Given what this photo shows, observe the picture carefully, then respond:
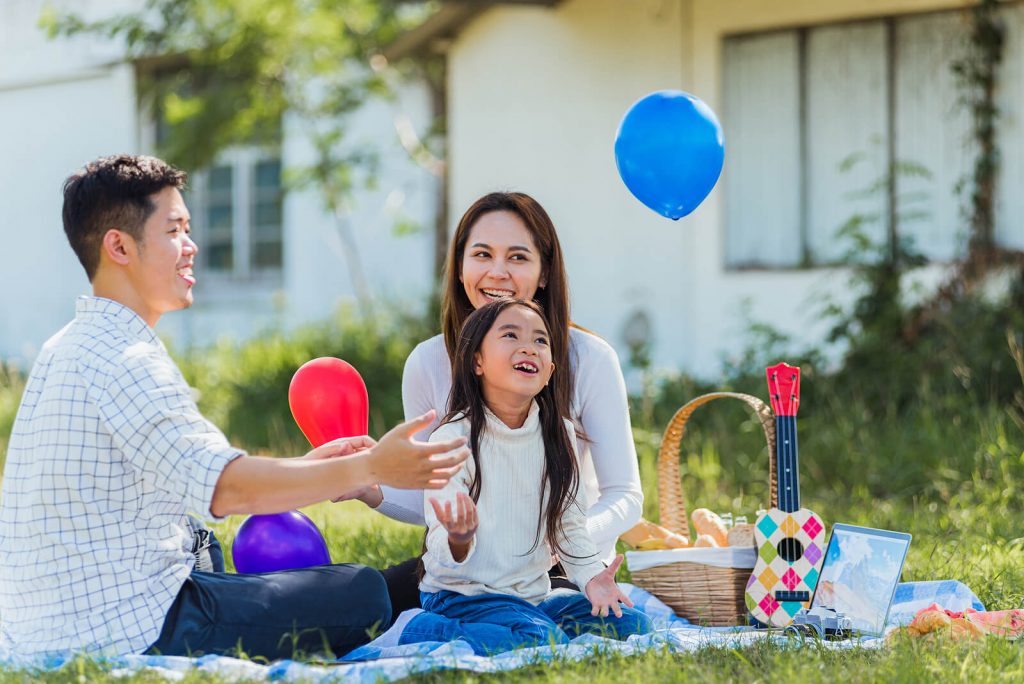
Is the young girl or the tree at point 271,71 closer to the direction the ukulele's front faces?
the young girl

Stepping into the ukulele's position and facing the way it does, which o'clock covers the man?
The man is roughly at 2 o'clock from the ukulele.

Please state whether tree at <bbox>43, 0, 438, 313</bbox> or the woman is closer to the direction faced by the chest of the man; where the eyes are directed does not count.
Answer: the woman

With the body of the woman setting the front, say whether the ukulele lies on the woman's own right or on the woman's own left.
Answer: on the woman's own left

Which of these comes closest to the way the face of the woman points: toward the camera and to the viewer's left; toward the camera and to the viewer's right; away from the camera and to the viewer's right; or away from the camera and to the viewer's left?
toward the camera and to the viewer's left

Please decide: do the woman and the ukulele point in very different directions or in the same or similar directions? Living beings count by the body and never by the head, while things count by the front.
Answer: same or similar directions

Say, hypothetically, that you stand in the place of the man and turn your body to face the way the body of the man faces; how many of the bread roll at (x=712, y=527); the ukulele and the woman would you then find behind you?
0

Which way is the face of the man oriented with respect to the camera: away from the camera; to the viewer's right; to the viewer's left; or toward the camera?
to the viewer's right

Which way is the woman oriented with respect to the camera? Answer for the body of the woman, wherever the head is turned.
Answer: toward the camera

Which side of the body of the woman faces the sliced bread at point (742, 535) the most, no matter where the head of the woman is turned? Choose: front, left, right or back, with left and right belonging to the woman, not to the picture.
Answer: left

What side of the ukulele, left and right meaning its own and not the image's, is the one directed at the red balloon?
right

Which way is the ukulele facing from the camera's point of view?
toward the camera

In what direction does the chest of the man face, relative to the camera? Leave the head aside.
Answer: to the viewer's right

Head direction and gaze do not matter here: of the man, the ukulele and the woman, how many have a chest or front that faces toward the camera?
2

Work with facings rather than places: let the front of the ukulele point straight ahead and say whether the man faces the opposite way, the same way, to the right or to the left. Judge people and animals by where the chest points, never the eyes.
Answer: to the left

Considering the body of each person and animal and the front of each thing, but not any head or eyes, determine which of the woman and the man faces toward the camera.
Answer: the woman
